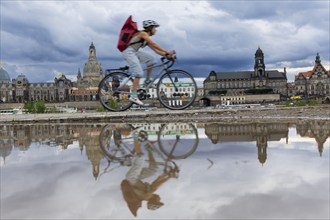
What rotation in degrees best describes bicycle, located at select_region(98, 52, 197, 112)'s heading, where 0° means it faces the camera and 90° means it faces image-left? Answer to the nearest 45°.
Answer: approximately 270°

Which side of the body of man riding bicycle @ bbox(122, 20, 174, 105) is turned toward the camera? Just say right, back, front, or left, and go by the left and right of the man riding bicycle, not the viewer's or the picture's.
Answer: right

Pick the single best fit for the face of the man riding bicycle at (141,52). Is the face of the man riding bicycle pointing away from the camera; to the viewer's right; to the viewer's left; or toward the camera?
to the viewer's right
